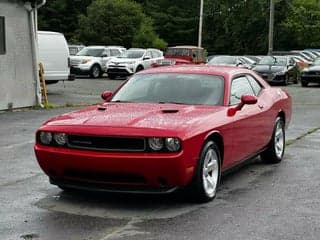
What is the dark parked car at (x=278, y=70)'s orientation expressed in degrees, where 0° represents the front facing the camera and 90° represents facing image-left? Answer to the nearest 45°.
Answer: approximately 45°

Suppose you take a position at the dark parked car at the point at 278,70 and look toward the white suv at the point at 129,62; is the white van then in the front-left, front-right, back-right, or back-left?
front-left

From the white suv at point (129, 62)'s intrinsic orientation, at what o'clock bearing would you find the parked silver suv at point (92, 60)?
The parked silver suv is roughly at 2 o'clock from the white suv.

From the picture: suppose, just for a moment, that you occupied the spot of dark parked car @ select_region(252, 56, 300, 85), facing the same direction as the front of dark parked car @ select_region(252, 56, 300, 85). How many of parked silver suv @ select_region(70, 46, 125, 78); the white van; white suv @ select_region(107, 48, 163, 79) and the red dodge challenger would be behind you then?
0

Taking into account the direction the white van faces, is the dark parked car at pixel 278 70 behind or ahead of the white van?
behind

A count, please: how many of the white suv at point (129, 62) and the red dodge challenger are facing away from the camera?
0

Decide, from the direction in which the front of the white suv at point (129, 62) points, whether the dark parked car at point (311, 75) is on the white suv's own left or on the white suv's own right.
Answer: on the white suv's own left

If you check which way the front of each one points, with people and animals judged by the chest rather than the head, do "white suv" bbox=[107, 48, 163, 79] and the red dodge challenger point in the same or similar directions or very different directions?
same or similar directions

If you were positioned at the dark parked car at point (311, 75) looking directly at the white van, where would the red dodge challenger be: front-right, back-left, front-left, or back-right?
front-left

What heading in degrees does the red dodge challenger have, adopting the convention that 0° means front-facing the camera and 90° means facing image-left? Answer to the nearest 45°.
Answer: approximately 45°

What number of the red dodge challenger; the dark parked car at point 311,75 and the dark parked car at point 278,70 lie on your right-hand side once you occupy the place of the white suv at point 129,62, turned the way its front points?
0

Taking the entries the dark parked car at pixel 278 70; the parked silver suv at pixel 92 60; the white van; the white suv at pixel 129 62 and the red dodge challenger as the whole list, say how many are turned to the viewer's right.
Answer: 0

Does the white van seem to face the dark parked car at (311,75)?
no

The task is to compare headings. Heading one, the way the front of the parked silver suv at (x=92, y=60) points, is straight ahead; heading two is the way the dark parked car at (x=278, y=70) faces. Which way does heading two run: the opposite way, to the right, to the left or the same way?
the same way

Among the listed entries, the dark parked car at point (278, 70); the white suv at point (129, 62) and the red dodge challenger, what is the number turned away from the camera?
0

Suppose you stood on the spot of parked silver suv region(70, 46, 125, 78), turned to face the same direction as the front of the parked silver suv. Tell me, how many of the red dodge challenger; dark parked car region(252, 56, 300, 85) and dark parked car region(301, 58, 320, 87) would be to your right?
0
